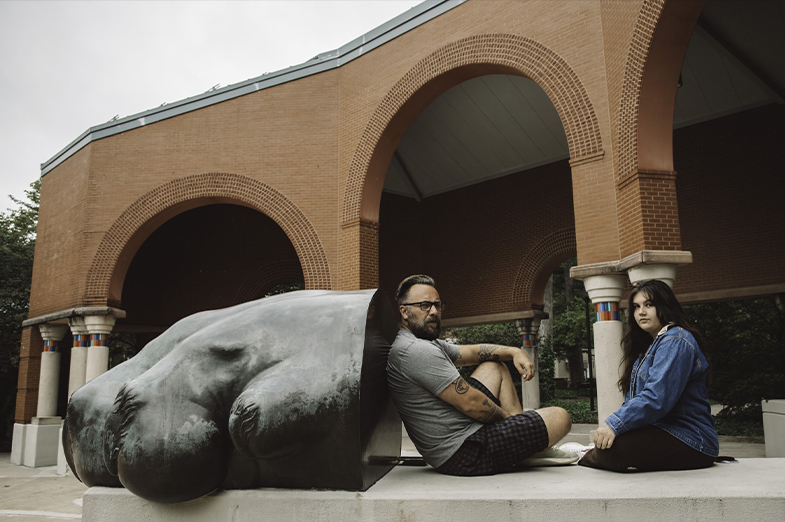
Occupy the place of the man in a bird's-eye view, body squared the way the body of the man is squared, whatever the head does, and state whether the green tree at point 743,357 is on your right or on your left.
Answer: on your left

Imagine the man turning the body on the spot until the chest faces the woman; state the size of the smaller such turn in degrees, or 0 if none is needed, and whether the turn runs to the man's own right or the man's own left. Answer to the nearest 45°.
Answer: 0° — they already face them

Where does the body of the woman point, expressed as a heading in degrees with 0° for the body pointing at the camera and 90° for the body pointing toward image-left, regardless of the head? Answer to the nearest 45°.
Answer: approximately 90°

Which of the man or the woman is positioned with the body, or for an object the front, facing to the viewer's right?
the man

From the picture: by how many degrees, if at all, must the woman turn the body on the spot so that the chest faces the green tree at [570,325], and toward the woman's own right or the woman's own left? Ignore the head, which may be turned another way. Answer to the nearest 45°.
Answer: approximately 90° to the woman's own right

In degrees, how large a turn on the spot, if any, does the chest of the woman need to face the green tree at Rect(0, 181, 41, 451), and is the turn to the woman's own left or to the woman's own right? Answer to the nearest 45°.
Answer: approximately 45° to the woman's own right

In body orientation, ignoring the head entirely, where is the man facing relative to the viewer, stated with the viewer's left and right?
facing to the right of the viewer

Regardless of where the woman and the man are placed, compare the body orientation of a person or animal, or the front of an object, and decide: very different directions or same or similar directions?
very different directions

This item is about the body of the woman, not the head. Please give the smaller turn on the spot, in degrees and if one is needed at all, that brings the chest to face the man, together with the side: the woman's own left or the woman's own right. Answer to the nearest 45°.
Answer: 0° — they already face them
